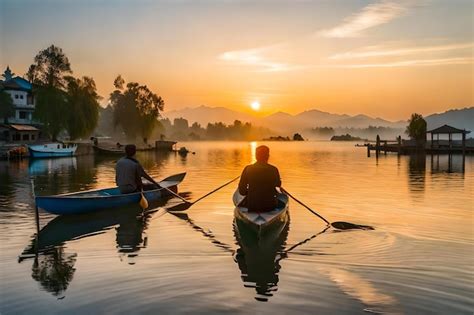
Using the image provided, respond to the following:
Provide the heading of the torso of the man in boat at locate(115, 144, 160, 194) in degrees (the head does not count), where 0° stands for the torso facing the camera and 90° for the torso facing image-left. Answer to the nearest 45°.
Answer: approximately 225°

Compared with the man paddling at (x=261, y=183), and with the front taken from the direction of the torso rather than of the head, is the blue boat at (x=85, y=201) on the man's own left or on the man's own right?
on the man's own left

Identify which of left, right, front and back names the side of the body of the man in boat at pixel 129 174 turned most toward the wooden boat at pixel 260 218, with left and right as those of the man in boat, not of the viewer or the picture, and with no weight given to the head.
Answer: right

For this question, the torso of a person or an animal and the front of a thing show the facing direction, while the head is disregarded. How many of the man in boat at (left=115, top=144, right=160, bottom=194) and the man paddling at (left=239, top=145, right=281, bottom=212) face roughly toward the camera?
0

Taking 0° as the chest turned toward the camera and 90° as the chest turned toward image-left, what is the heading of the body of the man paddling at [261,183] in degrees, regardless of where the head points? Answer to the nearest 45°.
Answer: approximately 180°

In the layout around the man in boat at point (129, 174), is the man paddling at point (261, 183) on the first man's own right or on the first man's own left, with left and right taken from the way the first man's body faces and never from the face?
on the first man's own right
